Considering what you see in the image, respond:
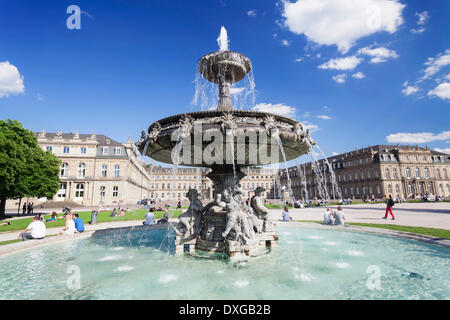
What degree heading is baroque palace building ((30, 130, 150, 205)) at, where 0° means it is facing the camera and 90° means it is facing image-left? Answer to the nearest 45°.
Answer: approximately 0°

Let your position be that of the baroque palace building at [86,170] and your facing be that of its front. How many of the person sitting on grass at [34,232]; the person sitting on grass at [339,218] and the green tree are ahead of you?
3

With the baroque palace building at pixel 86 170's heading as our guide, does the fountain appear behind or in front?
in front

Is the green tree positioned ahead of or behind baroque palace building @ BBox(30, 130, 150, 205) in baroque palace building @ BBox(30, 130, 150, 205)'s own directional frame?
ahead

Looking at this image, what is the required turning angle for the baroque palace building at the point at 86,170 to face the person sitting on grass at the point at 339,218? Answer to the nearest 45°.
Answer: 0° — it already faces them
